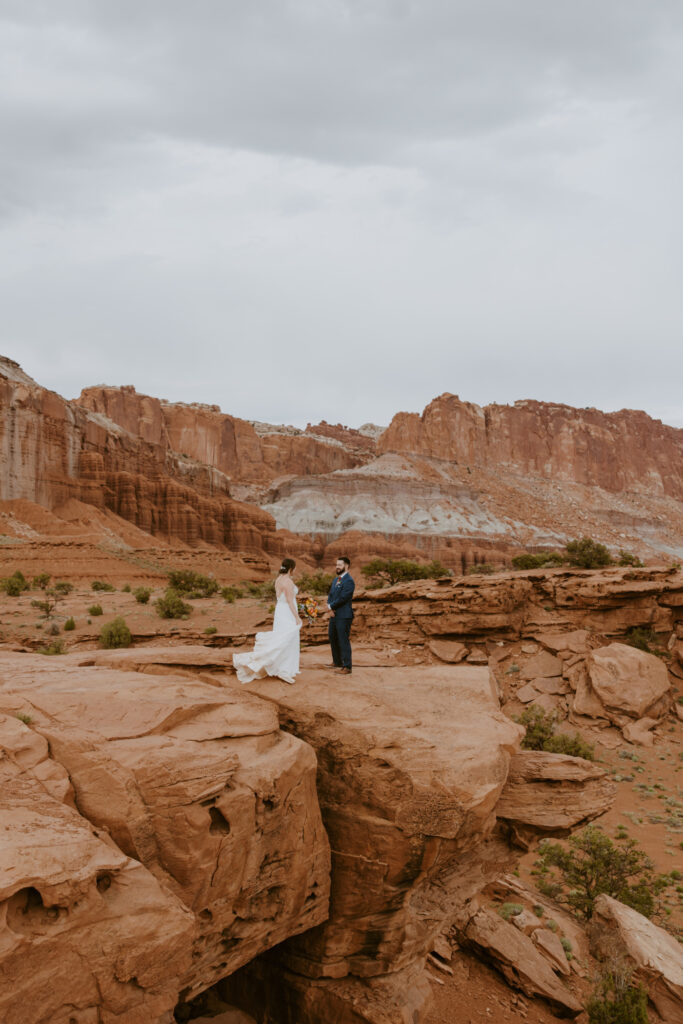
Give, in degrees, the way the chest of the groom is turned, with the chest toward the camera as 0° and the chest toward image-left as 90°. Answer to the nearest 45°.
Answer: approximately 45°

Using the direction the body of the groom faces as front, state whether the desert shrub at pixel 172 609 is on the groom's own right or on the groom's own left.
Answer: on the groom's own right

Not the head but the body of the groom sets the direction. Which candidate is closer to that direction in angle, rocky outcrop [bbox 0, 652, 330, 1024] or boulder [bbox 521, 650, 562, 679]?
the rocky outcrop

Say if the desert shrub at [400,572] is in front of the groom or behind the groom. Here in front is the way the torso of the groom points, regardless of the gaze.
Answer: behind

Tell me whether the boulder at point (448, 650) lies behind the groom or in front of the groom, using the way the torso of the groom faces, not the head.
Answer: behind

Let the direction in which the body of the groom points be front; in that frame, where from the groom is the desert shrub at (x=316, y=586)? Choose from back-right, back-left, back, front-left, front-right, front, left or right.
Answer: back-right
